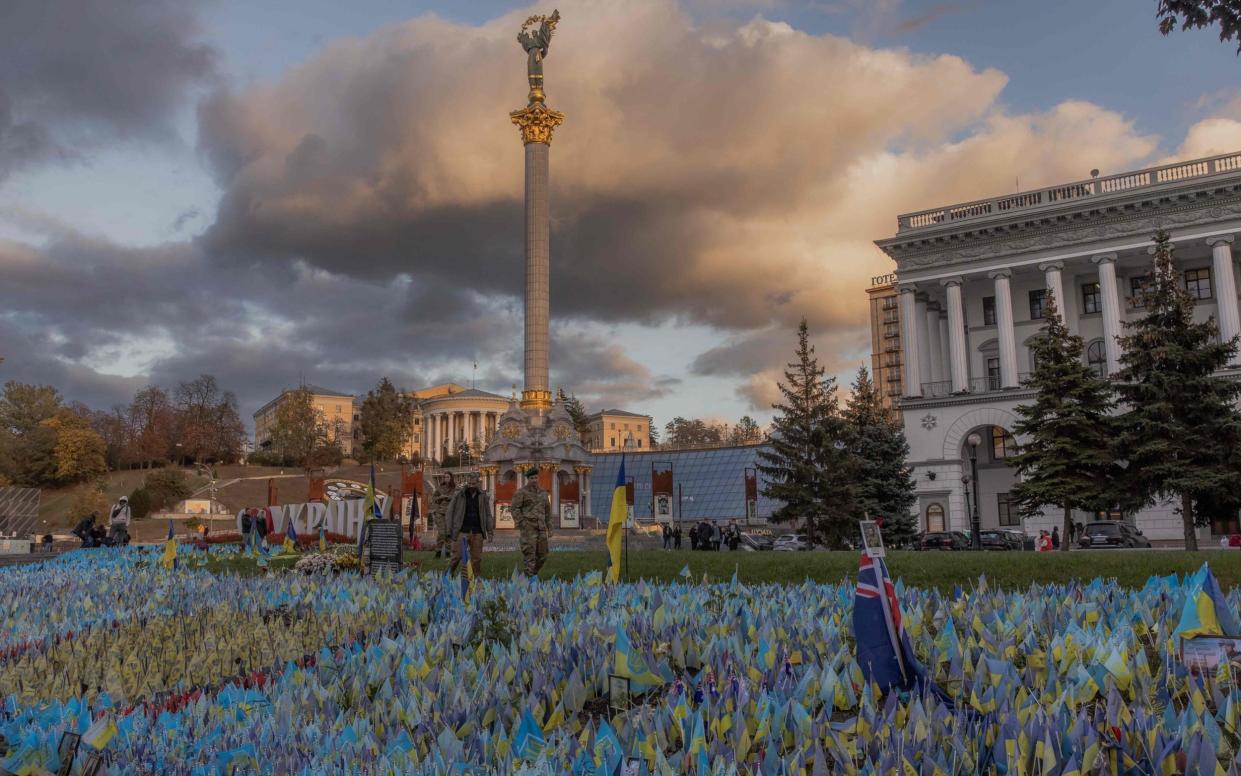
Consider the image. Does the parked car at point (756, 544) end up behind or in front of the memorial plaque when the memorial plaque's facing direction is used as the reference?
behind

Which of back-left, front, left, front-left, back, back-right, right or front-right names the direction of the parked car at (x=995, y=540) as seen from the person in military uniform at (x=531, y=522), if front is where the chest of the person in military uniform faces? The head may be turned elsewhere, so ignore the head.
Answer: back-left

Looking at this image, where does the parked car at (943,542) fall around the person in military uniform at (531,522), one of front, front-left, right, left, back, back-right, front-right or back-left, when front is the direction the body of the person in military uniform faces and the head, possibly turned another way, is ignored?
back-left

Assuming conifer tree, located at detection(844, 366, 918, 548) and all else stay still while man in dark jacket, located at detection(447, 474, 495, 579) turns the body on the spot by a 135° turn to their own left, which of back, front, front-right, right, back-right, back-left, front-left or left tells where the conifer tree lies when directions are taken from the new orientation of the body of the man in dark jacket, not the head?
front

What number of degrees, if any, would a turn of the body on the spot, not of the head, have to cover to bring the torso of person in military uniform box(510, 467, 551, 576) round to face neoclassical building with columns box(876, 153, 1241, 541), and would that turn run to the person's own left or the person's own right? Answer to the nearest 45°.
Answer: approximately 135° to the person's own left
